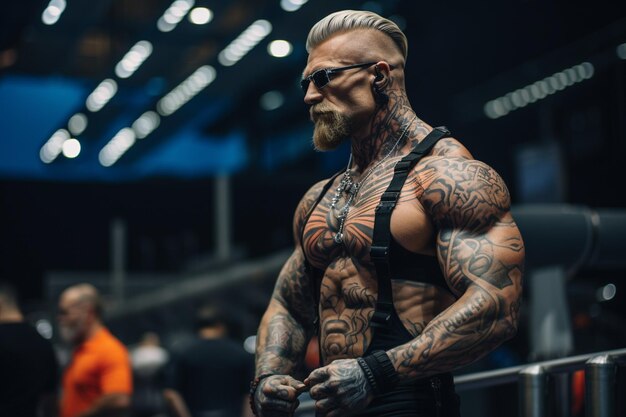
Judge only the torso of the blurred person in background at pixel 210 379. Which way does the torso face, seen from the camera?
away from the camera

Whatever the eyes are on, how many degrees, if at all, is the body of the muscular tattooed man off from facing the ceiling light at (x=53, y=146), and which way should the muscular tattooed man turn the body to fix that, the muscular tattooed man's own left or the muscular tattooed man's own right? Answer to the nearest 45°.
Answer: approximately 90° to the muscular tattooed man's own right

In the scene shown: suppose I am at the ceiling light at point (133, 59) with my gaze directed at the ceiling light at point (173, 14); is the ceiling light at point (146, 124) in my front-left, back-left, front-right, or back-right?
back-left

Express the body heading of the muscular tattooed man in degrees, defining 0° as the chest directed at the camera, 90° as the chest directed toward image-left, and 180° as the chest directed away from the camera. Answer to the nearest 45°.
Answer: approximately 45°

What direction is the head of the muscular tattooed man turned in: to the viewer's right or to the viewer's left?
to the viewer's left

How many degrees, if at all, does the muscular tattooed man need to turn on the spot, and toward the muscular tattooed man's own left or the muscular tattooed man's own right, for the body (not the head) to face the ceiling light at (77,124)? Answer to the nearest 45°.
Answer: approximately 135° to the muscular tattooed man's own right
